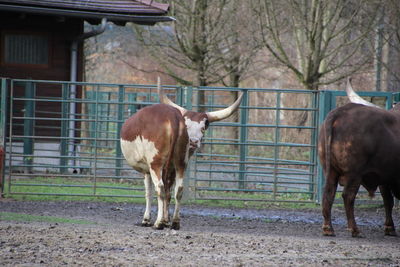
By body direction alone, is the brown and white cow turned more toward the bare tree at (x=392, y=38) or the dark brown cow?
the bare tree

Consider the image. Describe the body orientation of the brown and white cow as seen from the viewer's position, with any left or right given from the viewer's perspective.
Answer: facing away from the viewer and to the left of the viewer

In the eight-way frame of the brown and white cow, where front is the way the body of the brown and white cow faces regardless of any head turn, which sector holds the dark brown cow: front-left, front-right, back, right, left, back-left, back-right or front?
back-right

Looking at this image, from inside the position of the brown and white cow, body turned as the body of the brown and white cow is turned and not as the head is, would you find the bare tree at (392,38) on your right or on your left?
on your right

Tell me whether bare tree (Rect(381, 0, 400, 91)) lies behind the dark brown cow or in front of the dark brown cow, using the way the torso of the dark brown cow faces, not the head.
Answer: in front

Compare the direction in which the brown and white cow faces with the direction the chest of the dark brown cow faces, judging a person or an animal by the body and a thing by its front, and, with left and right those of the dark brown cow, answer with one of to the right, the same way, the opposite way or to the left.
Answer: to the left

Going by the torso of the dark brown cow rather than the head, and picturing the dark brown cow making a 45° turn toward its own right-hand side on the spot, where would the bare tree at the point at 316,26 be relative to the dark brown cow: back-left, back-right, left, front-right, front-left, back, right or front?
left

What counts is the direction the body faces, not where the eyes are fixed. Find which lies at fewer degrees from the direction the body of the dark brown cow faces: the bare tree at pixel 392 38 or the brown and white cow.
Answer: the bare tree

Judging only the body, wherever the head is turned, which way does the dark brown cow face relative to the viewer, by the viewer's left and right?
facing away from the viewer and to the right of the viewer

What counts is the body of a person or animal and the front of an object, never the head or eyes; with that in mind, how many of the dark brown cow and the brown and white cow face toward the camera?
0

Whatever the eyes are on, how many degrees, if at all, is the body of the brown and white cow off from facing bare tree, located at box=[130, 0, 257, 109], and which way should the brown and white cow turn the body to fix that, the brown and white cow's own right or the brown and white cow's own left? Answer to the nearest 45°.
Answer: approximately 45° to the brown and white cow's own right
